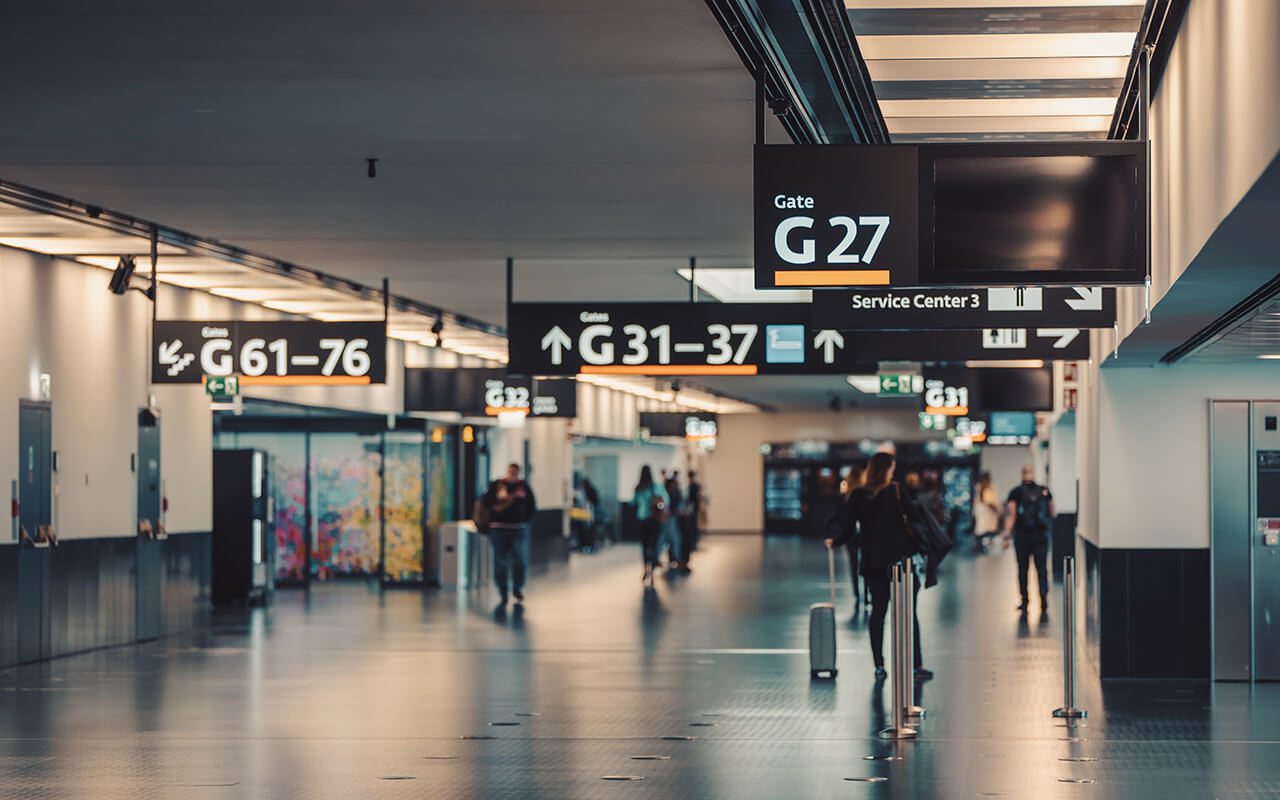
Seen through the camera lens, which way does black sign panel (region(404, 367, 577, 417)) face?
facing the viewer

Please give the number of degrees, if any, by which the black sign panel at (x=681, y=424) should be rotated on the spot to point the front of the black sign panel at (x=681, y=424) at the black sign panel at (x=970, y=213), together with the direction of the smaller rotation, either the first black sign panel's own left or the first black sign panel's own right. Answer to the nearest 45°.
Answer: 0° — it already faces it

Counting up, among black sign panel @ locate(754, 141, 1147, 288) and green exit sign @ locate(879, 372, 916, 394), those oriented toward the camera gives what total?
2

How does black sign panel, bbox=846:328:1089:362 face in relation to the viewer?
toward the camera

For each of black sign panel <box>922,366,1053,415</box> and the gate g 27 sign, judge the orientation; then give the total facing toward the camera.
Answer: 2

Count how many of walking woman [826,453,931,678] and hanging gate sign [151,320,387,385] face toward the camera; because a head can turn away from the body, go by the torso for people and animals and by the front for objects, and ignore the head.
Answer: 1

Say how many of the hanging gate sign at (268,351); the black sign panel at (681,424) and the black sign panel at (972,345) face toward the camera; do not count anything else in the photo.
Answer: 3

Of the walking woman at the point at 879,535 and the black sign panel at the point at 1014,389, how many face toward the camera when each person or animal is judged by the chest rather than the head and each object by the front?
1

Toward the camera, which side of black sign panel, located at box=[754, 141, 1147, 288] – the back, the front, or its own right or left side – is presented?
front

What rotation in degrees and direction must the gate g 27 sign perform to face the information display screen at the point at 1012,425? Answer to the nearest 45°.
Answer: approximately 180°

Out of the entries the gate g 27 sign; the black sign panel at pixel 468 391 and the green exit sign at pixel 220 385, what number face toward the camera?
3

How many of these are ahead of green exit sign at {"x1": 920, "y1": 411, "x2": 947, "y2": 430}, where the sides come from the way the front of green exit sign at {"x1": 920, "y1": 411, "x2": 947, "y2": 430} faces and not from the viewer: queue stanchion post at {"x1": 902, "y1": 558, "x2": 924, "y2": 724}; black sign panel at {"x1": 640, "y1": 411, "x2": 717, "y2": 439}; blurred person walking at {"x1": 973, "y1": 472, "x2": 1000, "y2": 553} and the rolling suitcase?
2

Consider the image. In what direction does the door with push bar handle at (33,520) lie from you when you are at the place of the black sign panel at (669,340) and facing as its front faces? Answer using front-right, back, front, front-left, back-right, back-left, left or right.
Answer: right
